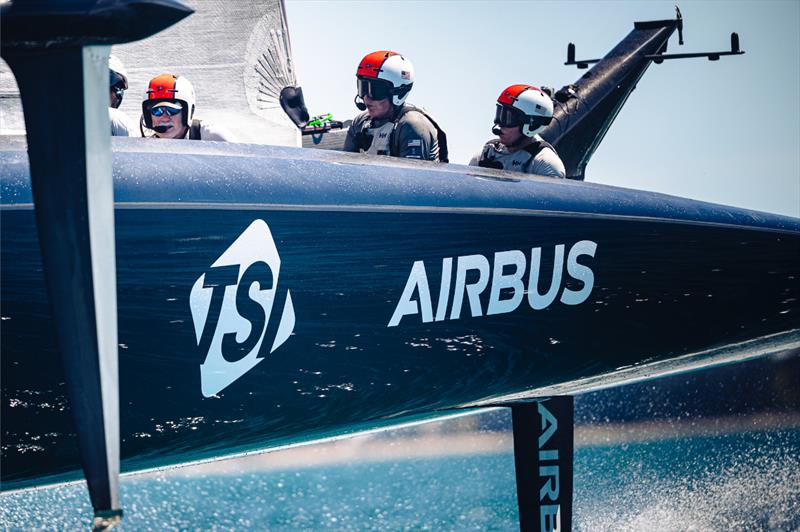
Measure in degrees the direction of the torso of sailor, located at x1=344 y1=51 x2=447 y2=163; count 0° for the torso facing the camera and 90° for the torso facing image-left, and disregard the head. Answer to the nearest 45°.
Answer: approximately 45°

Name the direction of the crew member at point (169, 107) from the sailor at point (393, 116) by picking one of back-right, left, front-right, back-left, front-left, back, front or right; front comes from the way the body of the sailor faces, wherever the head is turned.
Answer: front-right

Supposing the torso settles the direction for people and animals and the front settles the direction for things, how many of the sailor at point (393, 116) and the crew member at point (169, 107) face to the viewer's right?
0

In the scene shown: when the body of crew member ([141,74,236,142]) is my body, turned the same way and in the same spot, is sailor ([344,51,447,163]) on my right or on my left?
on my left

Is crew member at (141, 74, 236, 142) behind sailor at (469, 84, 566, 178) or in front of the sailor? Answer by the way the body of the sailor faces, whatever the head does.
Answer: in front

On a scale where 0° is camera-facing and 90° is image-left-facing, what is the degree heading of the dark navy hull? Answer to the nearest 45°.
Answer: approximately 45°

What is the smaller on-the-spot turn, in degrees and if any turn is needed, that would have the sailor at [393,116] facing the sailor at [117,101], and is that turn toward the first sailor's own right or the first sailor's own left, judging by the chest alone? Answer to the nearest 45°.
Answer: approximately 45° to the first sailor's own right

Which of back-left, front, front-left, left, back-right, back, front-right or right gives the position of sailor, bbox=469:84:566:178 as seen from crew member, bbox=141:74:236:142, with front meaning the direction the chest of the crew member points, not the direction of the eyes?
back-left
